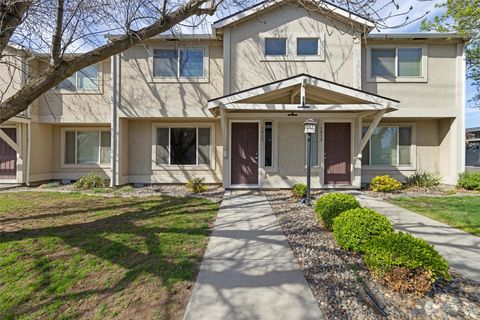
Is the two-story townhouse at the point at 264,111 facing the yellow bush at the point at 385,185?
no

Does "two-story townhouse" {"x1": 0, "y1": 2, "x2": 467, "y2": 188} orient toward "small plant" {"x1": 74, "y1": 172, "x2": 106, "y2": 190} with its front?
no

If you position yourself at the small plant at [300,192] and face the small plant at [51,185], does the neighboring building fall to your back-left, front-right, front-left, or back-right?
back-right

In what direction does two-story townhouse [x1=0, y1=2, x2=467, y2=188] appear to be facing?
toward the camera

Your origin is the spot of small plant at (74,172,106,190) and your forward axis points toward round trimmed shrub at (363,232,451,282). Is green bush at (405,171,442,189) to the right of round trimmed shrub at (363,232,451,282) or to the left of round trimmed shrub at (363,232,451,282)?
left

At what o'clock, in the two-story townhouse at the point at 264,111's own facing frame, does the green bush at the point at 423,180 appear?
The green bush is roughly at 9 o'clock from the two-story townhouse.

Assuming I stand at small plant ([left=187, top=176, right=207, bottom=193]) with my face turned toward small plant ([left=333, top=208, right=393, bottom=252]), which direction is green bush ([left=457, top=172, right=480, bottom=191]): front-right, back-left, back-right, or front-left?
front-left

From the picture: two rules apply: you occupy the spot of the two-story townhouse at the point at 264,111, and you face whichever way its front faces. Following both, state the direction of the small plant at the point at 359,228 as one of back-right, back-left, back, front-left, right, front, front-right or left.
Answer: front

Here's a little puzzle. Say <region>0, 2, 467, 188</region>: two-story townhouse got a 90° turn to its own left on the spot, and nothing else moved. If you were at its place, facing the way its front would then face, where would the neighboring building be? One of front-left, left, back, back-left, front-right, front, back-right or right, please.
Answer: front-left

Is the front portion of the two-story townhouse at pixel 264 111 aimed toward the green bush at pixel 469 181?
no

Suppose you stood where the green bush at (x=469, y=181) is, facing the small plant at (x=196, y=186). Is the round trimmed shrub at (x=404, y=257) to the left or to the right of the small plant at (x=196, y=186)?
left

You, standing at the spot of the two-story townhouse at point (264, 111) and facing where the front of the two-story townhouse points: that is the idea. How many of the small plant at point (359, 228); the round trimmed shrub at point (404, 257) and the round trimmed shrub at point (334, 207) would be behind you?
0

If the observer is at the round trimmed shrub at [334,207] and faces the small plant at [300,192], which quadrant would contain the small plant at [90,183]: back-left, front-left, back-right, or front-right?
front-left

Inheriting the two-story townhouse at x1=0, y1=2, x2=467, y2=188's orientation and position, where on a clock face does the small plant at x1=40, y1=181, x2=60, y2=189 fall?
The small plant is roughly at 3 o'clock from the two-story townhouse.

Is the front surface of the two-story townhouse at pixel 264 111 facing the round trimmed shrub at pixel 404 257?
yes
